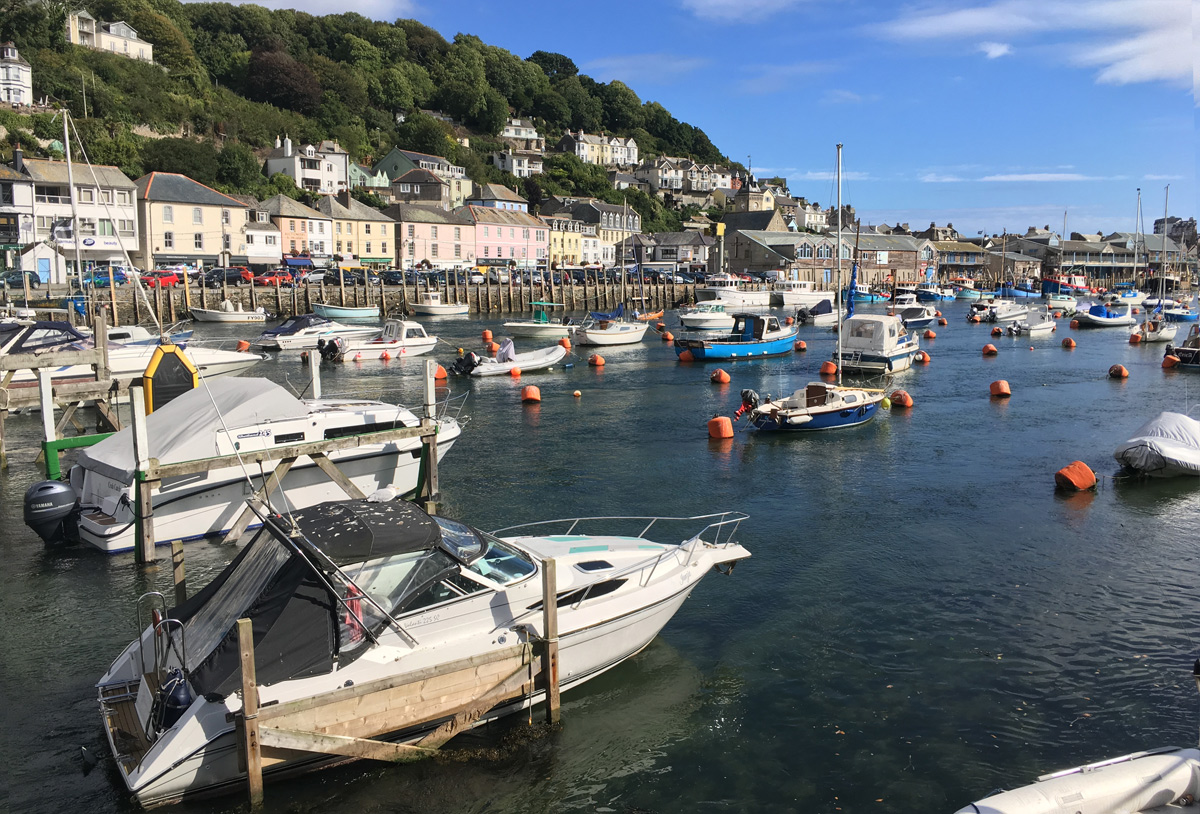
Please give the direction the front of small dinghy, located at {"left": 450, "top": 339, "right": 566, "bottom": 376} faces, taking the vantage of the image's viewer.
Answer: facing to the right of the viewer

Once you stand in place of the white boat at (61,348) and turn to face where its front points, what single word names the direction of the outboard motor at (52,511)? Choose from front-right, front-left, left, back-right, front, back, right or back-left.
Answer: right

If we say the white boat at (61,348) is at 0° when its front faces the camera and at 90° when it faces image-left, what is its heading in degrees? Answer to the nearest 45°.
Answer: approximately 270°

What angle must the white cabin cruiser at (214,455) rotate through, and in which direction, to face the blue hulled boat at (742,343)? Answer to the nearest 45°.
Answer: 0° — it already faces it

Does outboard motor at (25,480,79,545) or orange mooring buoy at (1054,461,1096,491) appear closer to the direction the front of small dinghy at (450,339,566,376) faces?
the orange mooring buoy

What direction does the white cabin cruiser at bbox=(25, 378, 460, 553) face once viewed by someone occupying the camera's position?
facing away from the viewer and to the right of the viewer

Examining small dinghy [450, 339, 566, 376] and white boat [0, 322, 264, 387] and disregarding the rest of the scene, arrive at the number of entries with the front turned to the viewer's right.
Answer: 2

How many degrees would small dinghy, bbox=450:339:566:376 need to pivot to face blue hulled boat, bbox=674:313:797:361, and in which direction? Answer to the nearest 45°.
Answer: approximately 45° to its left

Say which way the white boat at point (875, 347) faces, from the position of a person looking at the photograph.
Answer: facing away from the viewer and to the right of the viewer

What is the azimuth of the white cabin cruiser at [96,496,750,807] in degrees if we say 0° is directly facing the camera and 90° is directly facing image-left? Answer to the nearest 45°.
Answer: approximately 225°
